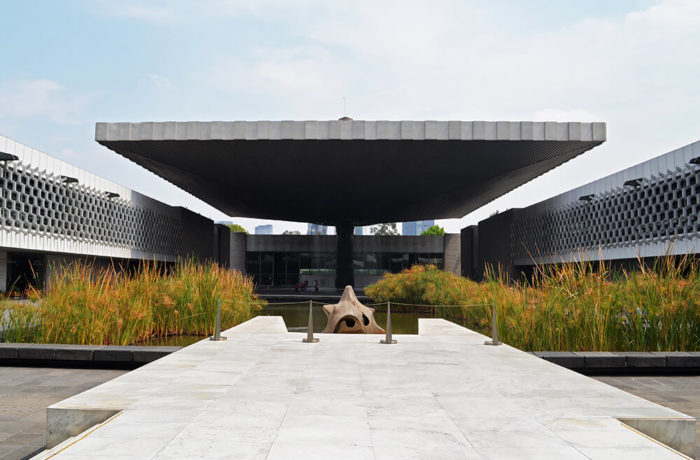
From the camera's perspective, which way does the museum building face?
toward the camera
